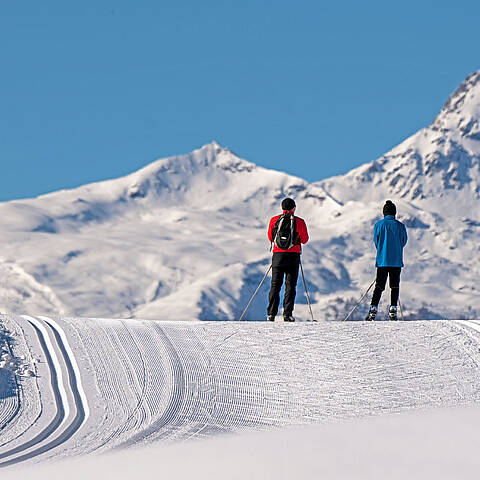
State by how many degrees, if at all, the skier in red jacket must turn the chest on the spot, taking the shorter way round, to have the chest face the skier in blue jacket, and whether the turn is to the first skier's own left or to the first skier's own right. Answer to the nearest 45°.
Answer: approximately 45° to the first skier's own right

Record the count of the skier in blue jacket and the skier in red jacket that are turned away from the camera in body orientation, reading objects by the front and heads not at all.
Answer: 2

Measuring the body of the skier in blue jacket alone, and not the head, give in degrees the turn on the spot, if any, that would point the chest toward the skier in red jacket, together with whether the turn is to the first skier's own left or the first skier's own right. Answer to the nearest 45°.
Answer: approximately 135° to the first skier's own left

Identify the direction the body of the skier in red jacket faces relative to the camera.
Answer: away from the camera

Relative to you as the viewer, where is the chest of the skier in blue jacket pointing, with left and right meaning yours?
facing away from the viewer
